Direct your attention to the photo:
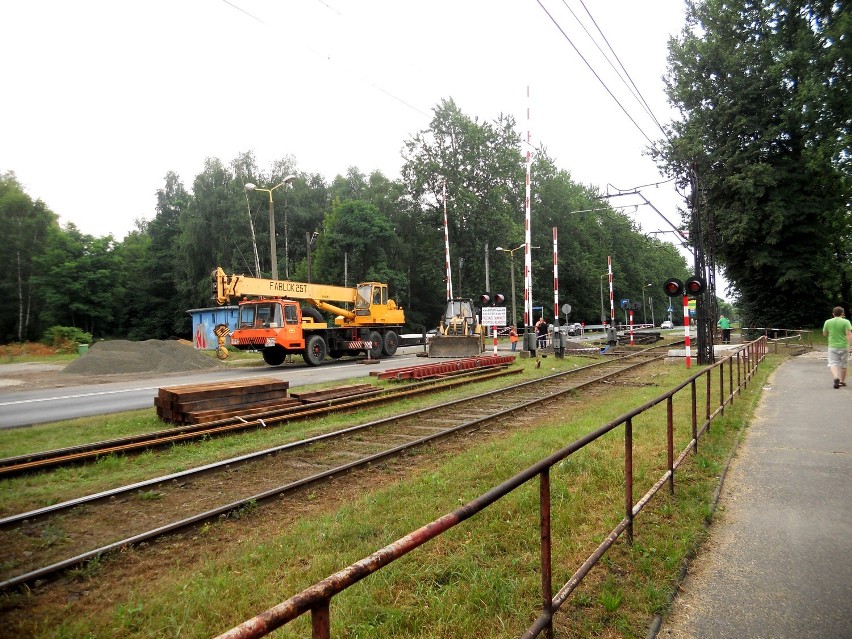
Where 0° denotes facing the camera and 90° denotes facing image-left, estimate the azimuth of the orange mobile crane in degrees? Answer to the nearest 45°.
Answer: approximately 45°

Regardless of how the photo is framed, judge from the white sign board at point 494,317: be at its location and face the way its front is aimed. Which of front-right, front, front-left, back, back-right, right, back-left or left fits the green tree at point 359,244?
back-right

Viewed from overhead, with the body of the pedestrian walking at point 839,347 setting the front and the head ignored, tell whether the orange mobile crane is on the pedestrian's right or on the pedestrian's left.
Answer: on the pedestrian's left

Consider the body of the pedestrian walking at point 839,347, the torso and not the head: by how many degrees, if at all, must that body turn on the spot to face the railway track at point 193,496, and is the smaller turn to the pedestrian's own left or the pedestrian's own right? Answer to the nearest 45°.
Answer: approximately 135° to the pedestrian's own left

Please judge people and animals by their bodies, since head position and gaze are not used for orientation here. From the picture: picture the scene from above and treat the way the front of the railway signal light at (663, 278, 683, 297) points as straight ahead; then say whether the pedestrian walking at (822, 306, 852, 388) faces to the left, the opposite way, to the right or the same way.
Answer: the opposite way

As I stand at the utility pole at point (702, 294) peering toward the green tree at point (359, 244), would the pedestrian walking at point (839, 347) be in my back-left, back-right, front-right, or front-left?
back-left

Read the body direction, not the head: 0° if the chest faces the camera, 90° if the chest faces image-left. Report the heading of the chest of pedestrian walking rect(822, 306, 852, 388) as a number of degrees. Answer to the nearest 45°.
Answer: approximately 180°

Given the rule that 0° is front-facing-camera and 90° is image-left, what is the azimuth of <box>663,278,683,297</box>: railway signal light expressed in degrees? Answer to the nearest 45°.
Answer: approximately 0°
